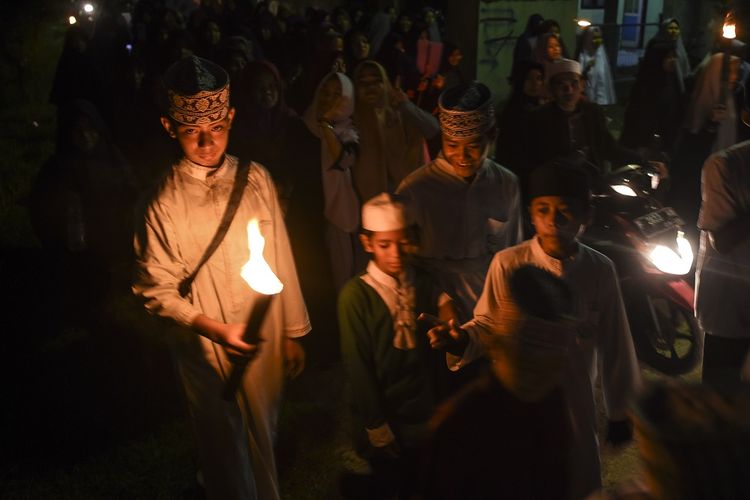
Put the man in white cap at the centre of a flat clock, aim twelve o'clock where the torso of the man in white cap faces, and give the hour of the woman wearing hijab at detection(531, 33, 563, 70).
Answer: The woman wearing hijab is roughly at 6 o'clock from the man in white cap.

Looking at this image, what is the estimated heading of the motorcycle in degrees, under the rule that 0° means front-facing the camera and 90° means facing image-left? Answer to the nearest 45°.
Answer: approximately 315°

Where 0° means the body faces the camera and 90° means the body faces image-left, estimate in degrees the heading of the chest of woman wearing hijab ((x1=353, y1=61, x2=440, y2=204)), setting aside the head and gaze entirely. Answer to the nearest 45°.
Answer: approximately 0°

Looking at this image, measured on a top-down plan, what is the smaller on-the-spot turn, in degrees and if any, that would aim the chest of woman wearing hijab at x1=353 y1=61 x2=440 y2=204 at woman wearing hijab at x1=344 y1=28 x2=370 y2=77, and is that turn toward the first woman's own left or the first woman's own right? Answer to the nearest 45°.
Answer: approximately 180°

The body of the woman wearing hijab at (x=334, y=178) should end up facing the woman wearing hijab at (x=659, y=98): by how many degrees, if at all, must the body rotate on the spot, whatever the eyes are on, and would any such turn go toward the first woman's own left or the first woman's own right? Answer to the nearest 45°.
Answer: approximately 90° to the first woman's own left

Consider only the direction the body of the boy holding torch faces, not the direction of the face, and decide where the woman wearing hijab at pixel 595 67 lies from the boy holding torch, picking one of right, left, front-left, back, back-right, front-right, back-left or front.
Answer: back-left

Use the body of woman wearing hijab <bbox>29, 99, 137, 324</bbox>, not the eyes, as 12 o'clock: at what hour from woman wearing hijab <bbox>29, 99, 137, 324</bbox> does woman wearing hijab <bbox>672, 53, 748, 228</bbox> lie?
woman wearing hijab <bbox>672, 53, 748, 228</bbox> is roughly at 9 o'clock from woman wearing hijab <bbox>29, 99, 137, 324</bbox>.

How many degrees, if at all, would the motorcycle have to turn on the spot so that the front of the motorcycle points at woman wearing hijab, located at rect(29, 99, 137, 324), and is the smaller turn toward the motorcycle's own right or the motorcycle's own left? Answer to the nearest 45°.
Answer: approximately 135° to the motorcycle's own right

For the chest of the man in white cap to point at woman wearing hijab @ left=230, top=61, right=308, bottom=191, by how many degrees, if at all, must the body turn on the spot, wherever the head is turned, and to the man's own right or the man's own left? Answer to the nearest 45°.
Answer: approximately 90° to the man's own right

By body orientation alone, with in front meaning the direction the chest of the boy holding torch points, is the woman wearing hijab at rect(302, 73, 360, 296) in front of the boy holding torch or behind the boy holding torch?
behind

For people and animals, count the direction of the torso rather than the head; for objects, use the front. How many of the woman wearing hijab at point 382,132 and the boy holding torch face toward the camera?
2

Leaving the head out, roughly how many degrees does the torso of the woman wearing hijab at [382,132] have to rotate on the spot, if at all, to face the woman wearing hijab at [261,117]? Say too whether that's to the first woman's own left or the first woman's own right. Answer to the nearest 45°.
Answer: approximately 135° to the first woman's own right
